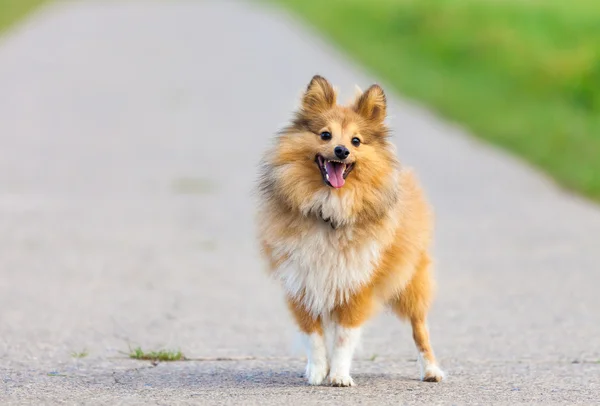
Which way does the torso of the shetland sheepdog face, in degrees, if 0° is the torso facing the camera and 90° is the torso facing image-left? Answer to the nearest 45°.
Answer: approximately 45°
